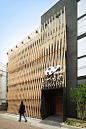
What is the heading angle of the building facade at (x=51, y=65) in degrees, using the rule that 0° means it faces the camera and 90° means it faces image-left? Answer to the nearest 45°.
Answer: approximately 45°
